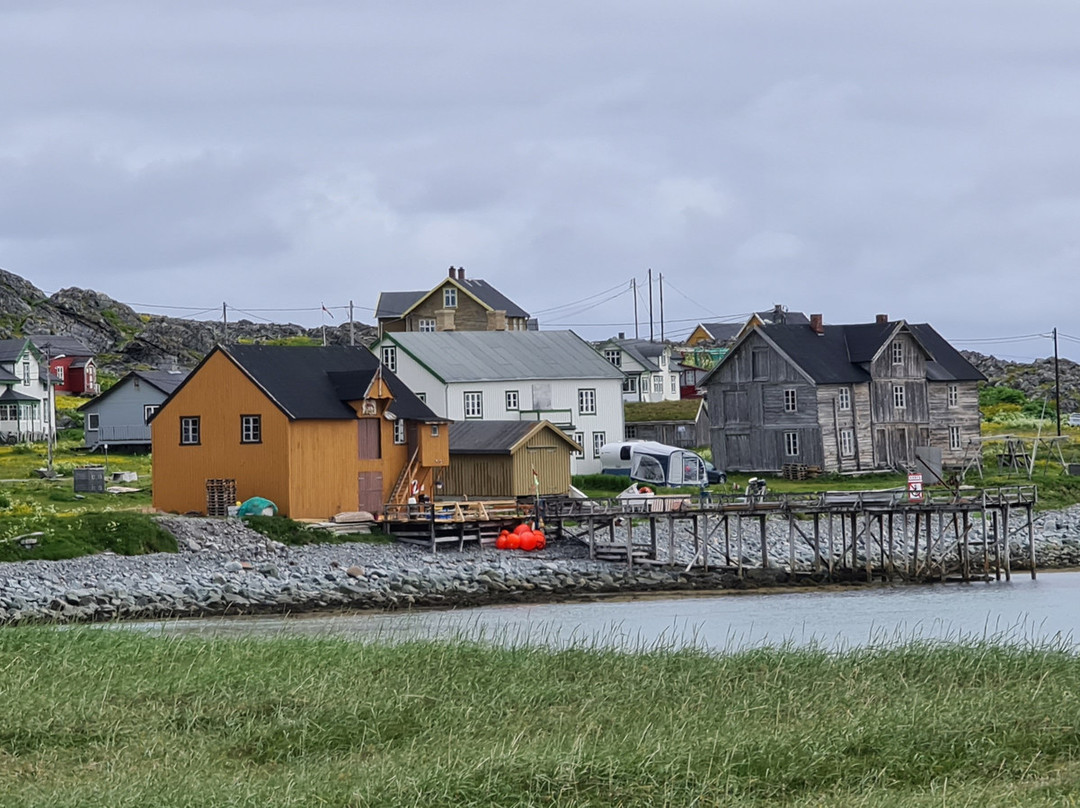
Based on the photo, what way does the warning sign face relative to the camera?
toward the camera
